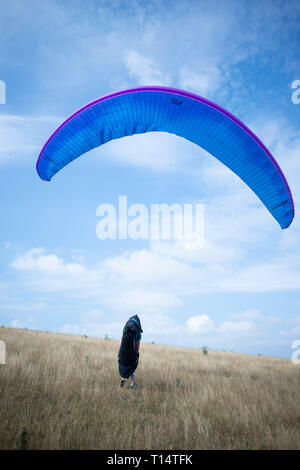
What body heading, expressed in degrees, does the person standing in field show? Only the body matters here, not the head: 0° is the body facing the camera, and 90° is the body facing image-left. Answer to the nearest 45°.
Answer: approximately 225°
